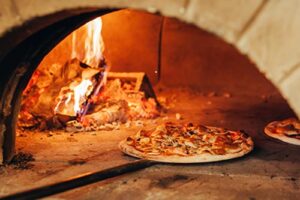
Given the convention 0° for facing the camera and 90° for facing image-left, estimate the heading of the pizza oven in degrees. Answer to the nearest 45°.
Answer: approximately 0°
